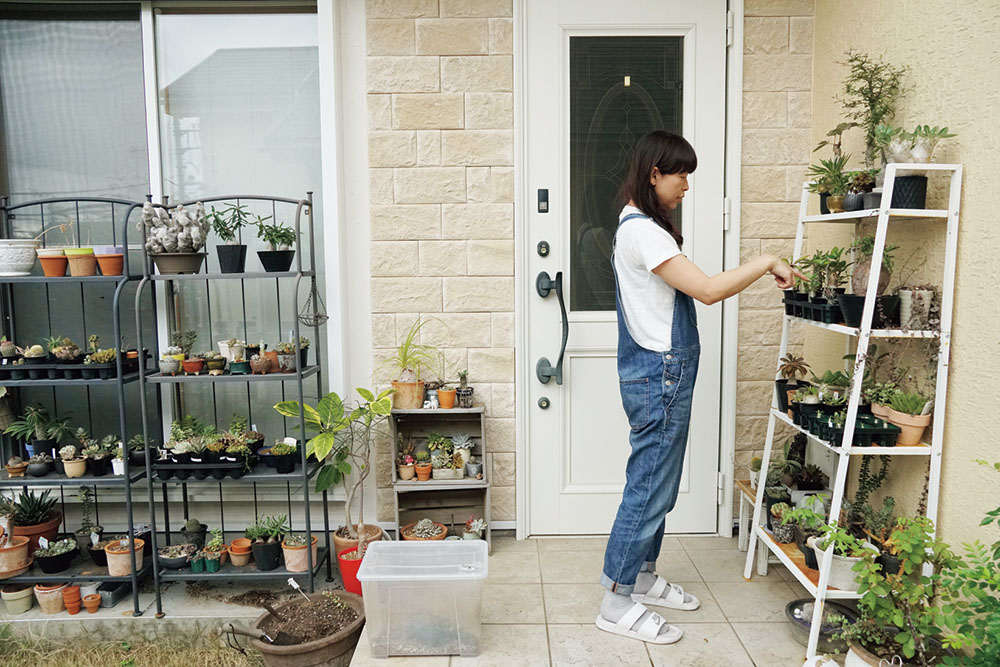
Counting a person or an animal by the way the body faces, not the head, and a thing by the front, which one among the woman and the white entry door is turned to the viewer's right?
the woman

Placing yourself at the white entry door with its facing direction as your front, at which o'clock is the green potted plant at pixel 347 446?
The green potted plant is roughly at 2 o'clock from the white entry door.

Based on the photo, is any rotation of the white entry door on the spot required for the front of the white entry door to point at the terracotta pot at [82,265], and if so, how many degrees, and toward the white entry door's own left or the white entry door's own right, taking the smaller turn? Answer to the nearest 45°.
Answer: approximately 90° to the white entry door's own right

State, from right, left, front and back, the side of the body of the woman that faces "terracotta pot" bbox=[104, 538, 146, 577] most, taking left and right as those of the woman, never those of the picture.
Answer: back

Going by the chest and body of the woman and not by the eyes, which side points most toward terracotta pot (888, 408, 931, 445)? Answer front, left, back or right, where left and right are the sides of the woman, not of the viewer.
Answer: front

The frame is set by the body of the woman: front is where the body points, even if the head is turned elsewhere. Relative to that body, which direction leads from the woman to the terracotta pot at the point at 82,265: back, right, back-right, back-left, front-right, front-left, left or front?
back

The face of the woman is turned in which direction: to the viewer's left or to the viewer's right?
to the viewer's right

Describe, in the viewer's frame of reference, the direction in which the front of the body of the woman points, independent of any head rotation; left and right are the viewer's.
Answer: facing to the right of the viewer

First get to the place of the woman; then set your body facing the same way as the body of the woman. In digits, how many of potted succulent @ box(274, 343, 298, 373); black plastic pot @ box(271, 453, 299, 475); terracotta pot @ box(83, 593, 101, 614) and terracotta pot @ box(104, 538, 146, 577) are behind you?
4

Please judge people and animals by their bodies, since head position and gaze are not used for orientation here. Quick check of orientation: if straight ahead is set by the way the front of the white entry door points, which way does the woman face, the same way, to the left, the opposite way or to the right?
to the left

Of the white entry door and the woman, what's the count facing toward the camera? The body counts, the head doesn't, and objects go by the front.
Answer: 1

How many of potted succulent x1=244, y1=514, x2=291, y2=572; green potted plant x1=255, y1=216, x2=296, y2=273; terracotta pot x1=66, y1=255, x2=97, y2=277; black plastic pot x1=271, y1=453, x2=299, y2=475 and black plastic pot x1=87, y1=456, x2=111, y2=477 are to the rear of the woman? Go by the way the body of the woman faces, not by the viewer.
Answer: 5

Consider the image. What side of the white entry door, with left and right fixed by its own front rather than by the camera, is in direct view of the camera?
front

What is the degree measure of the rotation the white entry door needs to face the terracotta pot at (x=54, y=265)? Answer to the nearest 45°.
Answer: approximately 90° to its right

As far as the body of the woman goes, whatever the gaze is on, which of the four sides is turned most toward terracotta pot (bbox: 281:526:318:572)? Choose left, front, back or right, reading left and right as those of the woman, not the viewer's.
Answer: back

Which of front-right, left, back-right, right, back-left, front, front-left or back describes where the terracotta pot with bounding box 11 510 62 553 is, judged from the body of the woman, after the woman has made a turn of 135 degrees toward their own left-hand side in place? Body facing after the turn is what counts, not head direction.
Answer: front-left
